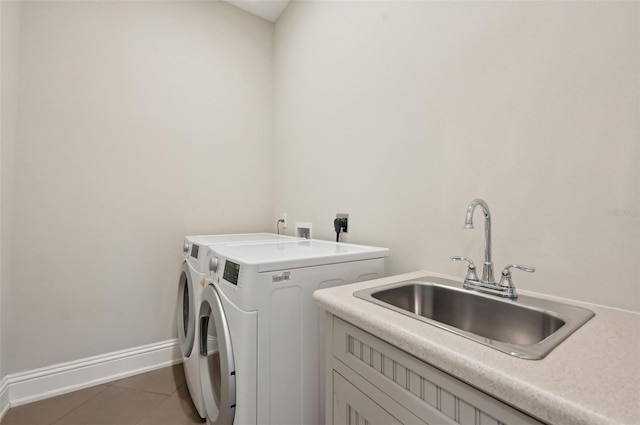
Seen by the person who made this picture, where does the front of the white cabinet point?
facing the viewer and to the left of the viewer

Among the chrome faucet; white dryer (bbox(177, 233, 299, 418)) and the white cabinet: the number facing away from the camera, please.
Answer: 0

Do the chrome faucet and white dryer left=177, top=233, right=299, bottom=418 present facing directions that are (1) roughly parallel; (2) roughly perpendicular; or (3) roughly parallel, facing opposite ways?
roughly parallel

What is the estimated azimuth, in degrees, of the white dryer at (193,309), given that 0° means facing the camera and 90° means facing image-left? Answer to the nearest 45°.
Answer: approximately 90°

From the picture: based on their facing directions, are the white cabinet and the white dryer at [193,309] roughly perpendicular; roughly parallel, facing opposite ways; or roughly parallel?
roughly parallel

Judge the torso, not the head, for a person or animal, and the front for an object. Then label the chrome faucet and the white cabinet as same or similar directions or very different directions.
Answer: same or similar directions

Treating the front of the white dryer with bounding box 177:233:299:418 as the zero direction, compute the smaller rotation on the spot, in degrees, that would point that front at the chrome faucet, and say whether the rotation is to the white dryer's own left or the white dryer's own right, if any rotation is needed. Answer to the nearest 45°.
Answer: approximately 135° to the white dryer's own left
